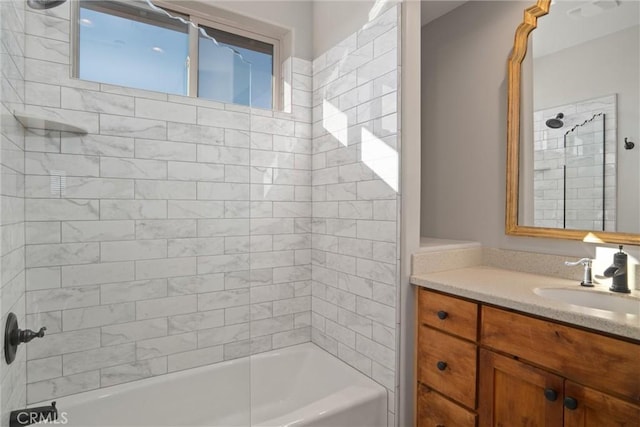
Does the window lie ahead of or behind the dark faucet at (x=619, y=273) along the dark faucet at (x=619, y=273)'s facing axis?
ahead

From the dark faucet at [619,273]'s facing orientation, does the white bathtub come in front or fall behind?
in front

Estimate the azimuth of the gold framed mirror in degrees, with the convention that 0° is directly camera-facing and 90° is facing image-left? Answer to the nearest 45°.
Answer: approximately 45°

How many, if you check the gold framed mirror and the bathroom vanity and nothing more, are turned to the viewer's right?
0

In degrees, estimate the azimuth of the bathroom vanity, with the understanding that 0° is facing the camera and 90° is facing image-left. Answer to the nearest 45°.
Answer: approximately 45°

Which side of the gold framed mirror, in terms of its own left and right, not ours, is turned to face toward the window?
front

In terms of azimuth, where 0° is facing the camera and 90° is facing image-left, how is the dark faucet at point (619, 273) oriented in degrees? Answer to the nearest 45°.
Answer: approximately 45°
